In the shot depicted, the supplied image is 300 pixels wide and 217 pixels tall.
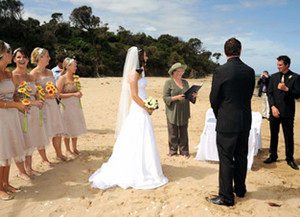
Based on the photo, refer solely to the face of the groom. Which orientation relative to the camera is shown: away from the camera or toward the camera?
away from the camera

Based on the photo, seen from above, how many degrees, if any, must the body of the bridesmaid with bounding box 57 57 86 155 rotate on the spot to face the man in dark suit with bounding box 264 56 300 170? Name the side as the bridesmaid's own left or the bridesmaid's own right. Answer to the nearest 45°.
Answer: approximately 45° to the bridesmaid's own left

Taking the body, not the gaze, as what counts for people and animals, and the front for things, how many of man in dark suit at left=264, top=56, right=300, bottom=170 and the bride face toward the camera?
1

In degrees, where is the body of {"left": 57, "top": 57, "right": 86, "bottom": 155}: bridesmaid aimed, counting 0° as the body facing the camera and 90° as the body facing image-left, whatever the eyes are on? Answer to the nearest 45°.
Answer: approximately 315°

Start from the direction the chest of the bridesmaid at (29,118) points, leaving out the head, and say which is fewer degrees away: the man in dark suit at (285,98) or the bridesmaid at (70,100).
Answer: the man in dark suit

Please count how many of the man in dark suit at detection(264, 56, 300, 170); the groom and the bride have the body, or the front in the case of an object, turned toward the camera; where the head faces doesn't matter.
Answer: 1

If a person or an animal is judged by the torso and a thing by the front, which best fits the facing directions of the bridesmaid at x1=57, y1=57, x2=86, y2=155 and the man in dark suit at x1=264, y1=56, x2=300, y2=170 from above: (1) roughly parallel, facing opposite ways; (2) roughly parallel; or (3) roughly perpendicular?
roughly perpendicular

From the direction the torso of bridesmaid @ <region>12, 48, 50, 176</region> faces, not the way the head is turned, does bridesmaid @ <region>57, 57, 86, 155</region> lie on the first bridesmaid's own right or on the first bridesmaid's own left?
on the first bridesmaid's own left

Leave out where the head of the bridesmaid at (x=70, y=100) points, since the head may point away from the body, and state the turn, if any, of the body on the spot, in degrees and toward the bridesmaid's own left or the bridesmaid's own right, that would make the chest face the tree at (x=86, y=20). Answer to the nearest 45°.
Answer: approximately 135° to the bridesmaid's own left

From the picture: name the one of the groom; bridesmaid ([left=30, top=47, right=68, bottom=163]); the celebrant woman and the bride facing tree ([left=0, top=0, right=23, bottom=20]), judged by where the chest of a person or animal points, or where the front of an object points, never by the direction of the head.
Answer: the groom

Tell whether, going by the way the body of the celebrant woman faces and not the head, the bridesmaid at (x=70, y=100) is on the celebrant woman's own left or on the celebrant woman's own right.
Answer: on the celebrant woman's own right

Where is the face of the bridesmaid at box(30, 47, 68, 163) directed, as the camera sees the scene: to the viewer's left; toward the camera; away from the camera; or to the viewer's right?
to the viewer's right

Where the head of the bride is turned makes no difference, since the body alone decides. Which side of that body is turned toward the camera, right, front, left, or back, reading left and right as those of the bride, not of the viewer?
right
